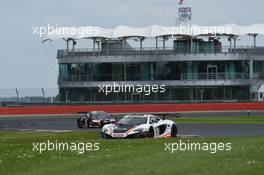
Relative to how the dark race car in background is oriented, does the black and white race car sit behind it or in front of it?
in front

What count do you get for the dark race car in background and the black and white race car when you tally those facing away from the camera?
0

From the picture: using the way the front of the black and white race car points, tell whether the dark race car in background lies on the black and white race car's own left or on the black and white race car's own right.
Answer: on the black and white race car's own right

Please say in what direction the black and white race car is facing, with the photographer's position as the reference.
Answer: facing the viewer and to the left of the viewer
